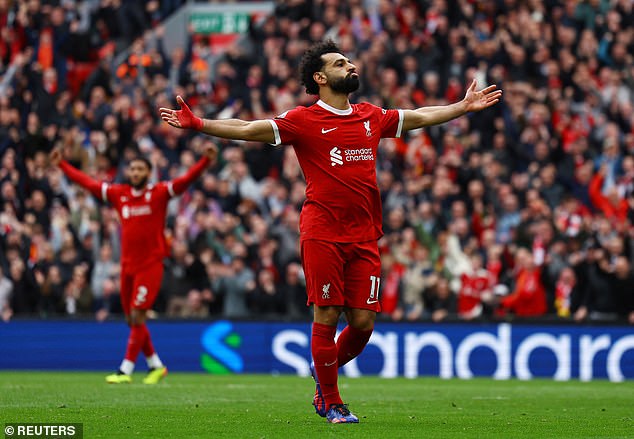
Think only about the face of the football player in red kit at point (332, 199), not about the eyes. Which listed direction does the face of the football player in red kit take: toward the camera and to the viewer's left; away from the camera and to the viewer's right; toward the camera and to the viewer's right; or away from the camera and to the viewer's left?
toward the camera and to the viewer's right

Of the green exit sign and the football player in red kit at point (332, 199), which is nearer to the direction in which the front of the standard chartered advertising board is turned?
the football player in red kit

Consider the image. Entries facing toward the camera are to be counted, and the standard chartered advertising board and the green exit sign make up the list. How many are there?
2

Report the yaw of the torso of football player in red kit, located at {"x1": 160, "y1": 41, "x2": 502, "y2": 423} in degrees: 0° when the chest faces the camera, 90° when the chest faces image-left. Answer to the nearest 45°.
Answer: approximately 315°

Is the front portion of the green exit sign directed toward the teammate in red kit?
yes

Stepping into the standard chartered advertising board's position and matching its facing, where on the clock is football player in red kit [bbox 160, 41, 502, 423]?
The football player in red kit is roughly at 12 o'clock from the standard chartered advertising board.

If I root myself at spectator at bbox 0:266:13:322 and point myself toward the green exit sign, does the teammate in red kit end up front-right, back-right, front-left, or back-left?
back-right

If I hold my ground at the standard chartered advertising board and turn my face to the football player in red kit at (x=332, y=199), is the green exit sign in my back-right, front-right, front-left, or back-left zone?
back-right

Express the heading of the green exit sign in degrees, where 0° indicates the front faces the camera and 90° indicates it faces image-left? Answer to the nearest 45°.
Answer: approximately 0°

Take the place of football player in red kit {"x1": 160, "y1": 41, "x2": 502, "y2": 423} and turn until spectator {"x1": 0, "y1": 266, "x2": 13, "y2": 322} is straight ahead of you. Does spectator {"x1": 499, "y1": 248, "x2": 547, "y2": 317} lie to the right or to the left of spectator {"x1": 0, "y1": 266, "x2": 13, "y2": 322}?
right

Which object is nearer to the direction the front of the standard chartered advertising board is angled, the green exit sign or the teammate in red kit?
the teammate in red kit
